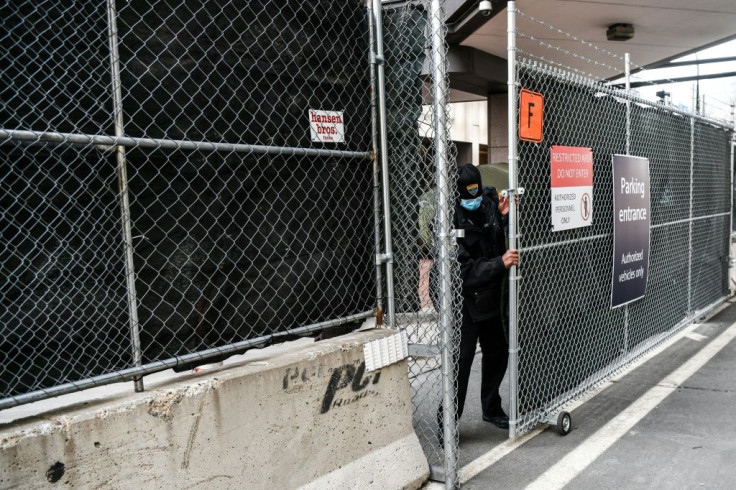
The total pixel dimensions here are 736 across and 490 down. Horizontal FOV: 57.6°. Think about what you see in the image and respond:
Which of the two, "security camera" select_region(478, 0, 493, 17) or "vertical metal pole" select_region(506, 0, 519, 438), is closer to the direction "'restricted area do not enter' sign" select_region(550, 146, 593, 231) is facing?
the vertical metal pole

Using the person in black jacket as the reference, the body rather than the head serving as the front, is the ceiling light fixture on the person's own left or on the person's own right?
on the person's own left

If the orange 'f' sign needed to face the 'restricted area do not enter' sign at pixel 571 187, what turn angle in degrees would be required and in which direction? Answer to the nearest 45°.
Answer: approximately 90° to its left

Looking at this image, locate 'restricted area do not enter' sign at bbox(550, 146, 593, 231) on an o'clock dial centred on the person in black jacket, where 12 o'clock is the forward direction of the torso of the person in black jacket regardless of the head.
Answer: The 'restricted area do not enter' sign is roughly at 9 o'clock from the person in black jacket.

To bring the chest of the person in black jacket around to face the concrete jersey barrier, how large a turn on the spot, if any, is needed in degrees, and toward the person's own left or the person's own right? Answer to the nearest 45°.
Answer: approximately 90° to the person's own right

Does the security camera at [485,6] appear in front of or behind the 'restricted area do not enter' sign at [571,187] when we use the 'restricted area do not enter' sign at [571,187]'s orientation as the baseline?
behind

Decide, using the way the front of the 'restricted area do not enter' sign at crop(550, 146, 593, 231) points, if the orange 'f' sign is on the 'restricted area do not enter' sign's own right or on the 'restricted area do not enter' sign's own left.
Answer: on the 'restricted area do not enter' sign's own right
